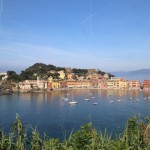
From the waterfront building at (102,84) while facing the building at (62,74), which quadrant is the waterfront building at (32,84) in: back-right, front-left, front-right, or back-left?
front-left

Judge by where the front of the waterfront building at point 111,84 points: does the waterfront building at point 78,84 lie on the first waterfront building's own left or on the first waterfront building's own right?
on the first waterfront building's own right

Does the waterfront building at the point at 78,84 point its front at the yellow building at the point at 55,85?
no

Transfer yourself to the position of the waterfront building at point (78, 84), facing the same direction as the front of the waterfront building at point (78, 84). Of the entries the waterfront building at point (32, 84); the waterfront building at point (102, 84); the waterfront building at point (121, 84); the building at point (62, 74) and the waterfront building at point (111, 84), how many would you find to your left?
3

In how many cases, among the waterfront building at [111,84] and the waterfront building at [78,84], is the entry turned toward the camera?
2

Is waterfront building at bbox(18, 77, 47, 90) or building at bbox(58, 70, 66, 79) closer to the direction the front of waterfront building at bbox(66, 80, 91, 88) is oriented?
the waterfront building

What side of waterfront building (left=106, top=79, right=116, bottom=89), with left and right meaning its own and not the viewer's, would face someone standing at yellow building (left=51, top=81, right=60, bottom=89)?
right

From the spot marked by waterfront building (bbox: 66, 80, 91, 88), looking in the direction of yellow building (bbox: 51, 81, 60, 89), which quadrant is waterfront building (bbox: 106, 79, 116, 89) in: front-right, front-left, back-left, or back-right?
back-left

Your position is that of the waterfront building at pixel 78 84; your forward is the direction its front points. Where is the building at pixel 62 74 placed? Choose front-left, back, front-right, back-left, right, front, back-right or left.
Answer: back-right

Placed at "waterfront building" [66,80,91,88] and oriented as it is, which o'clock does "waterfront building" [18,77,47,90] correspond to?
"waterfront building" [18,77,47,90] is roughly at 2 o'clock from "waterfront building" [66,80,91,88].

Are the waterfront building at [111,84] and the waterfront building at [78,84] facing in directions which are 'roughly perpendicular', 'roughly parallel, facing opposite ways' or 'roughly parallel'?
roughly parallel

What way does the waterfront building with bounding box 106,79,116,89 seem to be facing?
toward the camera

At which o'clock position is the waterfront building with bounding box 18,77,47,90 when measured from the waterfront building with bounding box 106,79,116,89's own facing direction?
the waterfront building with bounding box 18,77,47,90 is roughly at 2 o'clock from the waterfront building with bounding box 106,79,116,89.

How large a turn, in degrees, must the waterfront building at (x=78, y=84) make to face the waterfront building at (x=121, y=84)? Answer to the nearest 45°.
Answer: approximately 90° to its left

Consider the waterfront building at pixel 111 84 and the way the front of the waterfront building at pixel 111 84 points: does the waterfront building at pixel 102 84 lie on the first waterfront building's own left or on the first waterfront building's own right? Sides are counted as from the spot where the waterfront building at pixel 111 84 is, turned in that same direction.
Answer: on the first waterfront building's own right

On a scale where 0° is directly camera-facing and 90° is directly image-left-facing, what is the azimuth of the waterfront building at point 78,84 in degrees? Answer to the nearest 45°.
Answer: approximately 0°
